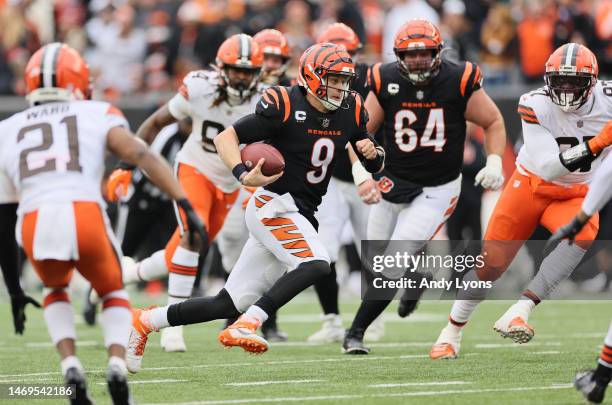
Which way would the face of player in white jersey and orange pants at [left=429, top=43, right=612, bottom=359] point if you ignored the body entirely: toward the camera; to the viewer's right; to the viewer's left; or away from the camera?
toward the camera

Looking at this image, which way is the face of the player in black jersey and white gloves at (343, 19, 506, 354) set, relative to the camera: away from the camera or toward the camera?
toward the camera

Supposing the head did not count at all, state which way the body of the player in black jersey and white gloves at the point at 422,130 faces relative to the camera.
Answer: toward the camera

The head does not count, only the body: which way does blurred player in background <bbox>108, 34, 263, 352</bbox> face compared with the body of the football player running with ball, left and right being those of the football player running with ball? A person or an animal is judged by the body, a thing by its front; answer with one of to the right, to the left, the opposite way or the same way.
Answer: the same way

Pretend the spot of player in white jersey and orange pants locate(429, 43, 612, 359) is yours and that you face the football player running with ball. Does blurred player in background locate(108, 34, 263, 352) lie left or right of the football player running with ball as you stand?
right

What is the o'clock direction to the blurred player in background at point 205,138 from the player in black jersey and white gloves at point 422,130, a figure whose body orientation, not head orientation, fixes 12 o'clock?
the blurred player in background at point 205,138 is roughly at 3 o'clock from the player in black jersey and white gloves at point 422,130.

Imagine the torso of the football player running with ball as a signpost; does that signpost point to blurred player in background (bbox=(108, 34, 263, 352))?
no

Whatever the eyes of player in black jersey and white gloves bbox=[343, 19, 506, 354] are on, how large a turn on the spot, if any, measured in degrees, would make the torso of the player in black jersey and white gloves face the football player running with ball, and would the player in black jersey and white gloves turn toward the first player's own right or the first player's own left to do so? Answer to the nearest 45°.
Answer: approximately 45° to the first player's own right

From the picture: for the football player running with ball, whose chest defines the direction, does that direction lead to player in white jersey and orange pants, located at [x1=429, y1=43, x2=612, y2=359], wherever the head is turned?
no

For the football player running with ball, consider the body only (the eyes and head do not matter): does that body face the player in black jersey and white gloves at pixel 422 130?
no

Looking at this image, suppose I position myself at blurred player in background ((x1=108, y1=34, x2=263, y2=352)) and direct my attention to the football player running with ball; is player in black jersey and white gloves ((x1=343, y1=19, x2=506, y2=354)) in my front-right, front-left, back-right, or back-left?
front-left
